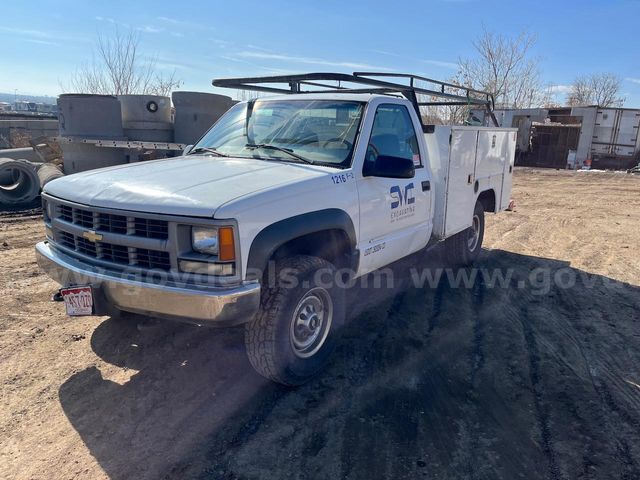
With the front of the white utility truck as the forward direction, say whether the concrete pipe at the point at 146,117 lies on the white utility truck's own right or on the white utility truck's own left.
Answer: on the white utility truck's own right

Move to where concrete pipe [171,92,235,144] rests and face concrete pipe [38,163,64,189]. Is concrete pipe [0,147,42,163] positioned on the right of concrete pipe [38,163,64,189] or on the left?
right

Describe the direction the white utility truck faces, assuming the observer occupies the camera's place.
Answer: facing the viewer and to the left of the viewer

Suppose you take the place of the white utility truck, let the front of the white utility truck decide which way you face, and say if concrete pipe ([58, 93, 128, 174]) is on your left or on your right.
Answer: on your right

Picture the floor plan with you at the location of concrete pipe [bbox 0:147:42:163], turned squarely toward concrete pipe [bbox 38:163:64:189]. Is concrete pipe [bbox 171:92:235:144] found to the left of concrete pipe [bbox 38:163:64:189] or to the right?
left

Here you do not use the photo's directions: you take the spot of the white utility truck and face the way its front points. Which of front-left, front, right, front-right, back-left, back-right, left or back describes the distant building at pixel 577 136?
back

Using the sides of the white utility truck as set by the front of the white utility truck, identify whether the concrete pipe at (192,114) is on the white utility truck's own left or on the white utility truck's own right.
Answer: on the white utility truck's own right

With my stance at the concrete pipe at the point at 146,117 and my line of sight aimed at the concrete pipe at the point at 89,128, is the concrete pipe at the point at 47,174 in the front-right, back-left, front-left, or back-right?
front-left

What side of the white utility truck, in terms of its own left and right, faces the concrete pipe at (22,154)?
right

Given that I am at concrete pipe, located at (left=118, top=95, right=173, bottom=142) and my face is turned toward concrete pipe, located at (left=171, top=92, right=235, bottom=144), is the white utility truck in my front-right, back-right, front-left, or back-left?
front-right

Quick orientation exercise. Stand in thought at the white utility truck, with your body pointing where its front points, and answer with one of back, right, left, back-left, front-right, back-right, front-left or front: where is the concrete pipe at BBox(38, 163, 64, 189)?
right
